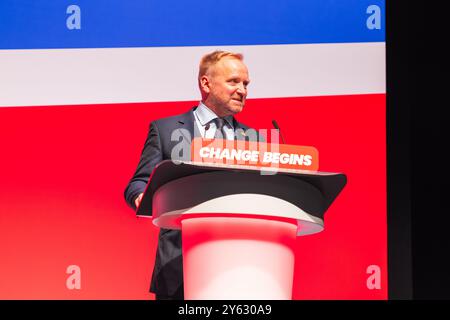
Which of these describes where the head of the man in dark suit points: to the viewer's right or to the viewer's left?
to the viewer's right

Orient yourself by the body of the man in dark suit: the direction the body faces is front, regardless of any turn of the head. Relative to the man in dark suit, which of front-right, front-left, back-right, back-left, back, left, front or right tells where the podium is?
front-right

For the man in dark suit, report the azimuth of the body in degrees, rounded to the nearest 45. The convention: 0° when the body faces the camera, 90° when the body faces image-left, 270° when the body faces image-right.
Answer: approximately 315°
